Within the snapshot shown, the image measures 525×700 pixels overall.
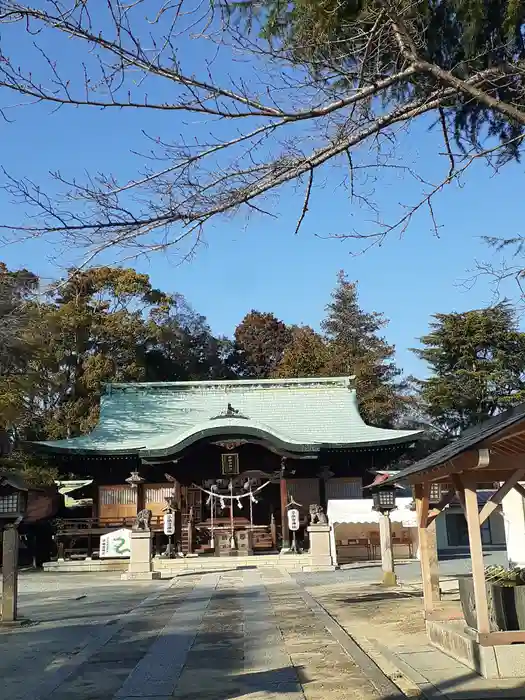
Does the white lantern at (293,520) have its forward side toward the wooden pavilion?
yes

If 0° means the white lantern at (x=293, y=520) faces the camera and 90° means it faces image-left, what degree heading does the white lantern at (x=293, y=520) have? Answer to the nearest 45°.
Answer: approximately 0°

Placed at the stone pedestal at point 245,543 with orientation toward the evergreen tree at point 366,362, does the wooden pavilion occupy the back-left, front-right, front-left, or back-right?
back-right

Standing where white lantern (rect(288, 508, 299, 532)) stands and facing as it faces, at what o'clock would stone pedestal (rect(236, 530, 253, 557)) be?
The stone pedestal is roughly at 4 o'clock from the white lantern.

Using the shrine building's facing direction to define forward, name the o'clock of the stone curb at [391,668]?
The stone curb is roughly at 12 o'clock from the shrine building.

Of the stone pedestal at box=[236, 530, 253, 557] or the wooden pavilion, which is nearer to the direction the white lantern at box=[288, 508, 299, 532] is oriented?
the wooden pavilion

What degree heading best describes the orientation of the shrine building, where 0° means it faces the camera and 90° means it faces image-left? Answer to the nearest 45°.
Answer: approximately 0°
